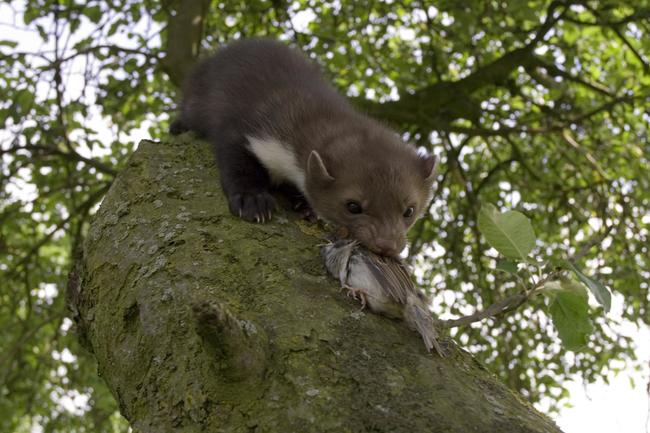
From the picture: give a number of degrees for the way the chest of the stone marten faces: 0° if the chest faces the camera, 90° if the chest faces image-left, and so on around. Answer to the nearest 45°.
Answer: approximately 315°

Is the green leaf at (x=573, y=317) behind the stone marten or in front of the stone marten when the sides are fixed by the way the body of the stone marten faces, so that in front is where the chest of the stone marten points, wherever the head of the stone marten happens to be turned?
in front

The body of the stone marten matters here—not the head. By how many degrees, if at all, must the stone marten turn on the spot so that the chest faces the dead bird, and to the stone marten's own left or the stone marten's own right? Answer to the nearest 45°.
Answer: approximately 45° to the stone marten's own right
